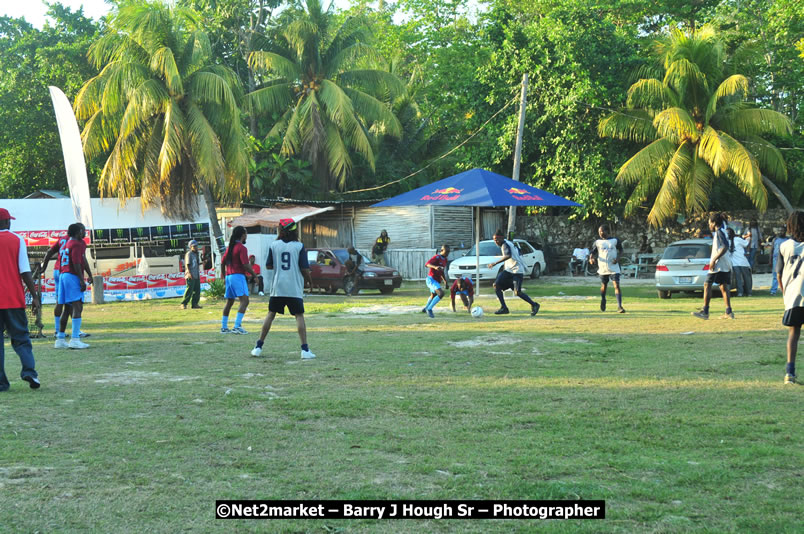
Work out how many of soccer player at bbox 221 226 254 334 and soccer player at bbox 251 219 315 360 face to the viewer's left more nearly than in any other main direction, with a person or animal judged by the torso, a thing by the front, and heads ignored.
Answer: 0

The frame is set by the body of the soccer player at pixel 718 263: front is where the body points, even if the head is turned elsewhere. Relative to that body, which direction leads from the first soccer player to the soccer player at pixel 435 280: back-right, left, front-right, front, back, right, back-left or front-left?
front

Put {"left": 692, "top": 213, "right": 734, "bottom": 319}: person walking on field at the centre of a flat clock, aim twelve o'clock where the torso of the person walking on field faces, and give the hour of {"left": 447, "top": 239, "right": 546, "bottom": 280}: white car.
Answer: The white car is roughly at 2 o'clock from the person walking on field.

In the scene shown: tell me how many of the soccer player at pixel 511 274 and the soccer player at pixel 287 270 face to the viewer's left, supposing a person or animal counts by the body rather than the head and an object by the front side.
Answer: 1

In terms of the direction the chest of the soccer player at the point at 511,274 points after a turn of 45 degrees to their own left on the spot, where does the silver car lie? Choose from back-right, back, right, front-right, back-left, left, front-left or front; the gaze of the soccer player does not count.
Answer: back

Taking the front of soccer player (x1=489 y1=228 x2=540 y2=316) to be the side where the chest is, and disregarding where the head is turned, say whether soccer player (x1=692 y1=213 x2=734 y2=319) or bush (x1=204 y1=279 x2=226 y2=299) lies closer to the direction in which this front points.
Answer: the bush

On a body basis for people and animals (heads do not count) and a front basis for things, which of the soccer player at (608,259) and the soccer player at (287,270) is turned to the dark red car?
the soccer player at (287,270)

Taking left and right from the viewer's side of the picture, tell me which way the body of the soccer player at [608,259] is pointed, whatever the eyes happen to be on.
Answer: facing the viewer

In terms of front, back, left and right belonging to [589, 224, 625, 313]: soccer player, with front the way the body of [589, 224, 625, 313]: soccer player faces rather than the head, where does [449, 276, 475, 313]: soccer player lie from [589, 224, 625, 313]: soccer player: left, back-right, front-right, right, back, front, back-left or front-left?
right

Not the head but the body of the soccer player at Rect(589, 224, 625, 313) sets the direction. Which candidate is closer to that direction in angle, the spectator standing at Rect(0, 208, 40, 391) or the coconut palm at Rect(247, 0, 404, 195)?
the spectator standing

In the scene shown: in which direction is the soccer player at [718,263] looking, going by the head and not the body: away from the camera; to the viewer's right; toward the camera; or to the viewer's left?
to the viewer's left

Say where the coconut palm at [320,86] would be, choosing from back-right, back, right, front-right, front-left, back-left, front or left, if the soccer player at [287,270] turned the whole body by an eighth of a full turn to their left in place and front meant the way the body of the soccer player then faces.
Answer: front-right

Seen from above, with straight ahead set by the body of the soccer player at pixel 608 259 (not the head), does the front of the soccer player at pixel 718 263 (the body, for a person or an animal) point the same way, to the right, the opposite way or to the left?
to the right

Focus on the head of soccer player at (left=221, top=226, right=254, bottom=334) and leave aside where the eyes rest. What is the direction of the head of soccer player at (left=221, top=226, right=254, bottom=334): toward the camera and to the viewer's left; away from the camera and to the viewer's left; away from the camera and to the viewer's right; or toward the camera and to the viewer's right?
away from the camera and to the viewer's right

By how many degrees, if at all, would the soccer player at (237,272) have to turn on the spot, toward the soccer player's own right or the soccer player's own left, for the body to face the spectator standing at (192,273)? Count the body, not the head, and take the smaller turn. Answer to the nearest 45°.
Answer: approximately 45° to the soccer player's own left

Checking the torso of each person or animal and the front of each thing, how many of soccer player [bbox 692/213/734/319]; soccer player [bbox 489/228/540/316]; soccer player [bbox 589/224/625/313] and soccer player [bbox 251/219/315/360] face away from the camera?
1

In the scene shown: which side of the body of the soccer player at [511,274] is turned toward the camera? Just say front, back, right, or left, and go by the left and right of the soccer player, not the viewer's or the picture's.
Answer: left

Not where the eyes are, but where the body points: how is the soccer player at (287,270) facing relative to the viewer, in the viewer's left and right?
facing away from the viewer

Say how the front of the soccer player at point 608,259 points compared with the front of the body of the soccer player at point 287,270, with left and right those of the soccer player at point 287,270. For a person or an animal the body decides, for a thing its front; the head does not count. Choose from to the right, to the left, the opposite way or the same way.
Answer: the opposite way

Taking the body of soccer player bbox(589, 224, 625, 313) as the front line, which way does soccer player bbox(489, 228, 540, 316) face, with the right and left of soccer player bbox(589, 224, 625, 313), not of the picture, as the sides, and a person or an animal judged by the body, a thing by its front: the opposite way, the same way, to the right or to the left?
to the right

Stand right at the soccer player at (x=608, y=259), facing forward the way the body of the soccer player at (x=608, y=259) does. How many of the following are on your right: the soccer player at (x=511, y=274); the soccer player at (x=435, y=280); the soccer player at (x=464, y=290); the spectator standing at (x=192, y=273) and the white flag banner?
5
